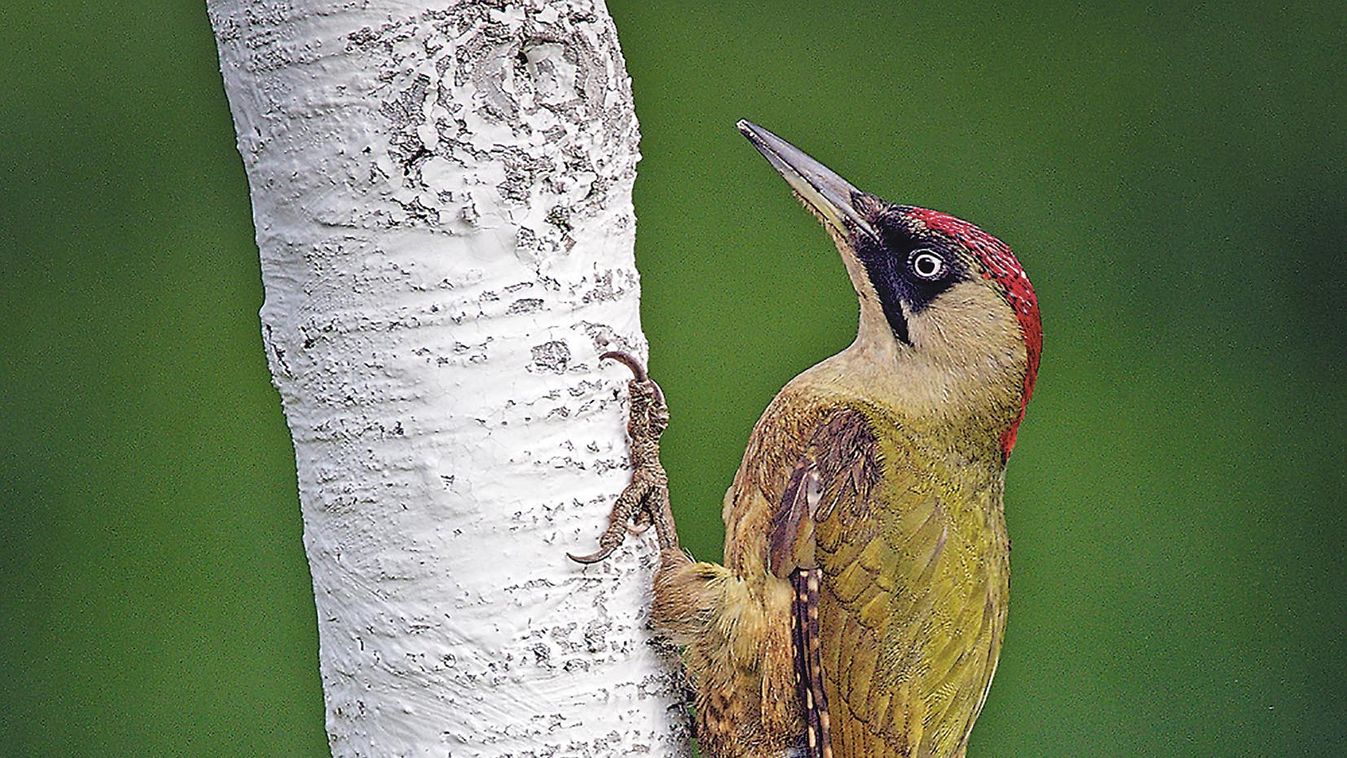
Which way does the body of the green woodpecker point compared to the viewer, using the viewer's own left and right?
facing to the left of the viewer
